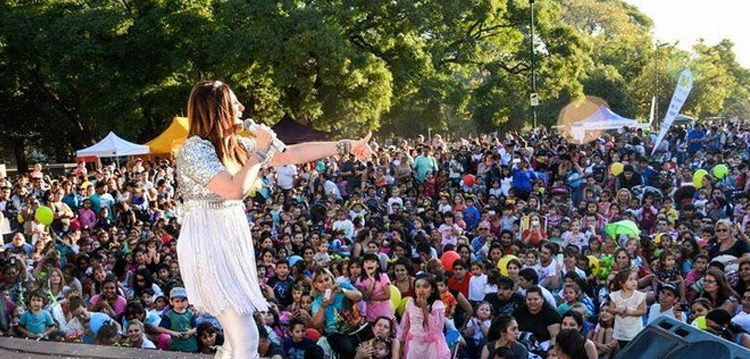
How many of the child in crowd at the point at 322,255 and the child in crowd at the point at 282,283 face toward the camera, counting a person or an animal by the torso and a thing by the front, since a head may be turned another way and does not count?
2

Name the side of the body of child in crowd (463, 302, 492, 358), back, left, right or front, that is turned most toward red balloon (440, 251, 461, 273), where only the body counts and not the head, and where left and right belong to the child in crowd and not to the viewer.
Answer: back

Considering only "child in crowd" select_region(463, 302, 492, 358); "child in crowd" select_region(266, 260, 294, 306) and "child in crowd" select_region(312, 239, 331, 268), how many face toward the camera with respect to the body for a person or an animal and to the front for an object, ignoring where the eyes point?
3

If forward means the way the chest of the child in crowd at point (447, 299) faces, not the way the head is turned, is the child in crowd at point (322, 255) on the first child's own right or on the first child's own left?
on the first child's own right

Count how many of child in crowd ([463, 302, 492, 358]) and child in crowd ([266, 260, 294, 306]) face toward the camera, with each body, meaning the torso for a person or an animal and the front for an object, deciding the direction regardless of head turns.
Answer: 2

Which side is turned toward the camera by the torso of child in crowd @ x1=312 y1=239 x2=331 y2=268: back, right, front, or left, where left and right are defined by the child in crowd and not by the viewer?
front

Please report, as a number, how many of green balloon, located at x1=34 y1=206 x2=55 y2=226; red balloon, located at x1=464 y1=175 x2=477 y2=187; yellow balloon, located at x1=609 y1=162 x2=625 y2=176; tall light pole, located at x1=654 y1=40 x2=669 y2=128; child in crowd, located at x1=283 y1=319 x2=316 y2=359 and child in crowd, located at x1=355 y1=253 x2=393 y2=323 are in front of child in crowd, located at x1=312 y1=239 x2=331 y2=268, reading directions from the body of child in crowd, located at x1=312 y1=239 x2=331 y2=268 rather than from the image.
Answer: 2

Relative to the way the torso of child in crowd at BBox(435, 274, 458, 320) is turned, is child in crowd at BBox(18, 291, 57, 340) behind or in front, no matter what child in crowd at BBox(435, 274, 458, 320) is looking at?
in front

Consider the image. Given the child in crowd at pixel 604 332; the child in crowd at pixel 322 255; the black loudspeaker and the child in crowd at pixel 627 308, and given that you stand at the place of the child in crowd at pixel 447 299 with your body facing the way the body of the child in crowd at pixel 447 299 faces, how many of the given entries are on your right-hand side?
1

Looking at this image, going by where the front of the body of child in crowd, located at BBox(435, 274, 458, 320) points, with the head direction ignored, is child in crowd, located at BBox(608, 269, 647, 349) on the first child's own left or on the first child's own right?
on the first child's own left

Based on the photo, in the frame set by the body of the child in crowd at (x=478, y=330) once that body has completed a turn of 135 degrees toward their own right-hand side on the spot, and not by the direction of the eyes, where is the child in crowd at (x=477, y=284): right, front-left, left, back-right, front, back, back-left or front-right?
front-right

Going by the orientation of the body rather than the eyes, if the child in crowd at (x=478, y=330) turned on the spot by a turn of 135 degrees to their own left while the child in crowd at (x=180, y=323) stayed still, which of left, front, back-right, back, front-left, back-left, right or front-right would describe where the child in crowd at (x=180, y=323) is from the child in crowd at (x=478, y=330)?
back-left

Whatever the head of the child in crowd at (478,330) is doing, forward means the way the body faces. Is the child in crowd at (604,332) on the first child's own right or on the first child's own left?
on the first child's own left

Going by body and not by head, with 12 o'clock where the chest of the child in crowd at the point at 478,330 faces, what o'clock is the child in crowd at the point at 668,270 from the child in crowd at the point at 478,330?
the child in crowd at the point at 668,270 is roughly at 8 o'clock from the child in crowd at the point at 478,330.

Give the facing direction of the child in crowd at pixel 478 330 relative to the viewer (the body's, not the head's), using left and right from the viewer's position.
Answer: facing the viewer
